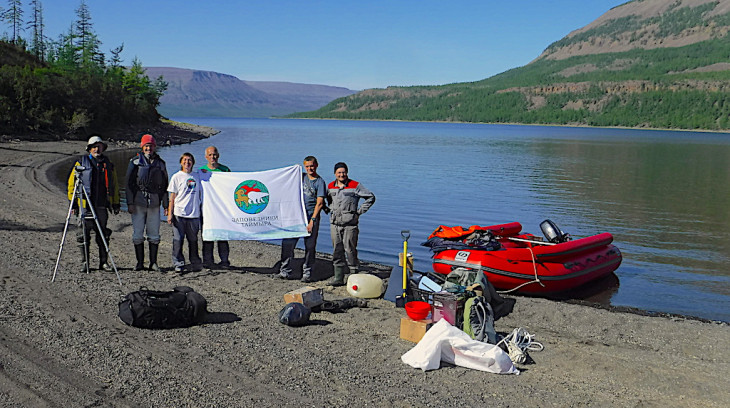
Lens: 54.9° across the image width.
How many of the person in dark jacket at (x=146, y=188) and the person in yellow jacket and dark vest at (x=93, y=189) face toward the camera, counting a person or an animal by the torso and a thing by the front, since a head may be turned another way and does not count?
2

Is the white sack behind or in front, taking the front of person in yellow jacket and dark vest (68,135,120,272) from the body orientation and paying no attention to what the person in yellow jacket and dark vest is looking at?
in front

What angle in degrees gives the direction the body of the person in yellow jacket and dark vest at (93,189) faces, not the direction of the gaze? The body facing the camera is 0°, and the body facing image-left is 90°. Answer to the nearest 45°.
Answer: approximately 0°

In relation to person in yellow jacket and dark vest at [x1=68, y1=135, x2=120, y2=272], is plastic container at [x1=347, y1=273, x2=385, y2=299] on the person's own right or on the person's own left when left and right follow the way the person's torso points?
on the person's own left

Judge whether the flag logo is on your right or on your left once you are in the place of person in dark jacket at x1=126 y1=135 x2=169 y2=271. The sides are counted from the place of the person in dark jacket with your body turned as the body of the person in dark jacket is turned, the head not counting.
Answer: on your left

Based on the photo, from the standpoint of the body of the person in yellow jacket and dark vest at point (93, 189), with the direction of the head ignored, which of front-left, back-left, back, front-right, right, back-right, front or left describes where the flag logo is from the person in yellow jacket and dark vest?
left

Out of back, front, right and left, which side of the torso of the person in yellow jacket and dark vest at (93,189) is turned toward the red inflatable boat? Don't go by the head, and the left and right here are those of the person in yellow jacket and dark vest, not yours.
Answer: left

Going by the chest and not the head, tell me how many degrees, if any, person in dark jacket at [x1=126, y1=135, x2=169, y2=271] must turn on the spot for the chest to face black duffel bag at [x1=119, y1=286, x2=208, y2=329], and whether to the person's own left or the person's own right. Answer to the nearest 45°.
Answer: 0° — they already face it
